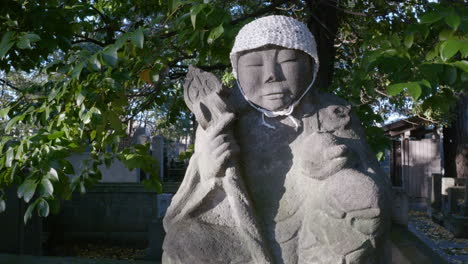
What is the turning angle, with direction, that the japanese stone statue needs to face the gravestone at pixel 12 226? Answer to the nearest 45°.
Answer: approximately 135° to its right

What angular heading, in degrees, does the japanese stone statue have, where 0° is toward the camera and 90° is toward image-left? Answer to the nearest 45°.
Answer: approximately 0°

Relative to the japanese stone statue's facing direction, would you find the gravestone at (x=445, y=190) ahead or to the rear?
to the rear

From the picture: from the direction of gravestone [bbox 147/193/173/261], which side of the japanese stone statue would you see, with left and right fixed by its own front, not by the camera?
back

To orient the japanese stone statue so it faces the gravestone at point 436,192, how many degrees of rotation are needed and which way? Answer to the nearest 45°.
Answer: approximately 135° to its left

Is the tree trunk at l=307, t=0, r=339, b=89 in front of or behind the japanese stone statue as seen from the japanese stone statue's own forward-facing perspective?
behind

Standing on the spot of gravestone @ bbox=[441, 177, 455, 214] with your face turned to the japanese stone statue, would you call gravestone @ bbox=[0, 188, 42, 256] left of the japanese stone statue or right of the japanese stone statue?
right
